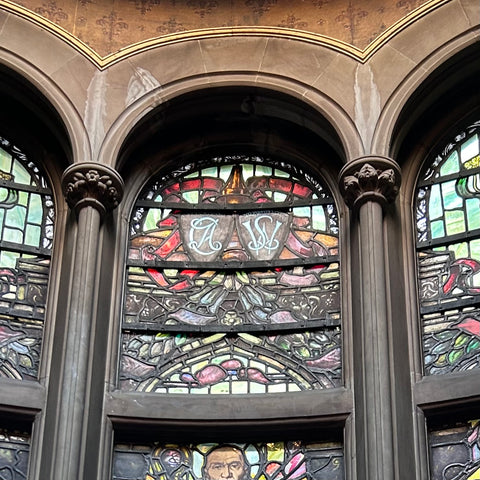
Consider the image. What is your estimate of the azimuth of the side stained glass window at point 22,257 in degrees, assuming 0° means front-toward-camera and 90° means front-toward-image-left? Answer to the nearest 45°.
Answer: approximately 315°

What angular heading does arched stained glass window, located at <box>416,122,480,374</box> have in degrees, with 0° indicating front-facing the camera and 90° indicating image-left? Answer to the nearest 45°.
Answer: approximately 45°

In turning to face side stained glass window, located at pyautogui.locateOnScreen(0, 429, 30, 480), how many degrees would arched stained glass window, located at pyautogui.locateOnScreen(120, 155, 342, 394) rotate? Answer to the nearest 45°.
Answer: approximately 90° to its right

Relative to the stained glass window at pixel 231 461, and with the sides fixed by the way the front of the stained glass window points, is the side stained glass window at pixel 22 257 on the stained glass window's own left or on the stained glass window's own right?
on the stained glass window's own right

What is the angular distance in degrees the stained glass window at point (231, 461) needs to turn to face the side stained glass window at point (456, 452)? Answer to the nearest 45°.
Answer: approximately 90° to its left

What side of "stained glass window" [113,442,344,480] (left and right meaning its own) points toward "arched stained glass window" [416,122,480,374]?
left

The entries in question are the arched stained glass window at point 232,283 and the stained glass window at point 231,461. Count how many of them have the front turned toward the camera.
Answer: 2
